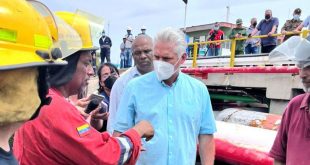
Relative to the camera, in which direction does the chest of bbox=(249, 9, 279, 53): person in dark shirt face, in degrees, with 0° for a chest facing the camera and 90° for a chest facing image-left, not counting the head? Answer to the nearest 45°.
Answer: approximately 45°

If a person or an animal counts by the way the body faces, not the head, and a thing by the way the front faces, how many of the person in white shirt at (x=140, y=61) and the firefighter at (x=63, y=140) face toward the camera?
1

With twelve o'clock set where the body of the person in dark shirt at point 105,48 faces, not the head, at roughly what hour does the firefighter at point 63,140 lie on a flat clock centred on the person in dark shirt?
The firefighter is roughly at 12 o'clock from the person in dark shirt.

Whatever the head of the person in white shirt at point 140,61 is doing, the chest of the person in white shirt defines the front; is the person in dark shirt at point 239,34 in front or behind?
behind

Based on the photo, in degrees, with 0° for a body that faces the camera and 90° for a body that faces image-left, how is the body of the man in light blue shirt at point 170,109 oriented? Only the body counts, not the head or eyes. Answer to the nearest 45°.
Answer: approximately 0°

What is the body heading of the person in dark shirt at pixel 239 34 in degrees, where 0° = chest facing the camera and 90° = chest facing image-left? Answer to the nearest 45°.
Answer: approximately 0°
